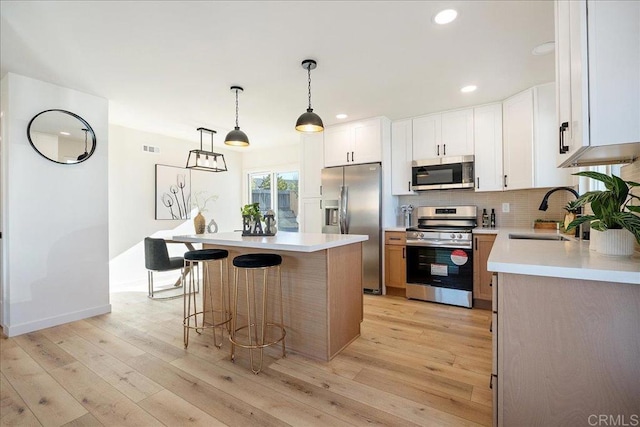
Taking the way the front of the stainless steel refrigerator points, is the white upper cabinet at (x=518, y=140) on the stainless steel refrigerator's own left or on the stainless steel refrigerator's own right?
on the stainless steel refrigerator's own left

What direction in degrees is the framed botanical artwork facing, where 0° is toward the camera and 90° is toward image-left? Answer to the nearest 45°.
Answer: approximately 315°

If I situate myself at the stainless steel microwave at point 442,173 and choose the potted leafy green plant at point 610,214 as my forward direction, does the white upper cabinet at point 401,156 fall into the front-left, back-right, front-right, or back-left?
back-right

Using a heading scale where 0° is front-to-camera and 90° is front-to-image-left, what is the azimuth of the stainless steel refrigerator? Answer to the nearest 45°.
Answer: approximately 0°

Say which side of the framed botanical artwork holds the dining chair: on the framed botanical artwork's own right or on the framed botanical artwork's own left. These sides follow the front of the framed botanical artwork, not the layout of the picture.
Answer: on the framed botanical artwork's own right

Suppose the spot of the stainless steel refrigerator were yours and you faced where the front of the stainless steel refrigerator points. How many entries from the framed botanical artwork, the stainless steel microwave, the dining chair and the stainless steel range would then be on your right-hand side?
2
